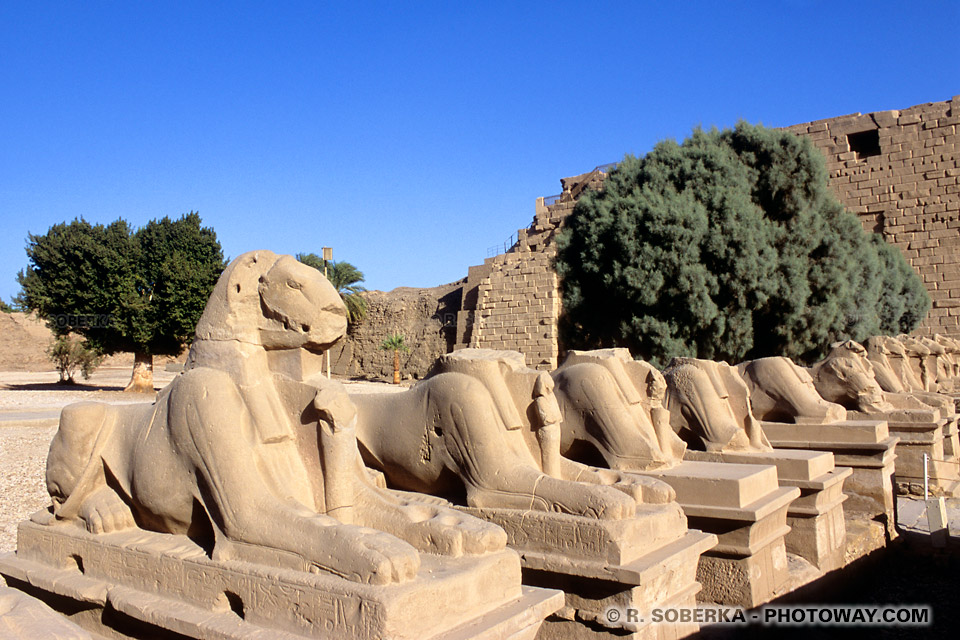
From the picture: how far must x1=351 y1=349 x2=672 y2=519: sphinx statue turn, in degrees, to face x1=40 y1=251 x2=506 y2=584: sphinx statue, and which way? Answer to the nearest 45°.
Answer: approximately 90° to its right

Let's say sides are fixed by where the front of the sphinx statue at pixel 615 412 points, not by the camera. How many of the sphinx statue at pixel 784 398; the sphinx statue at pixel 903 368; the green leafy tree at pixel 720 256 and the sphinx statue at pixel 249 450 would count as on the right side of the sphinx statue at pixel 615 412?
1

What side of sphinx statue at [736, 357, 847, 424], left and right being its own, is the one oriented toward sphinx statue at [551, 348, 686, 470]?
right

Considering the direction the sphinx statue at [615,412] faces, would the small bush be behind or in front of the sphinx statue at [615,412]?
behind

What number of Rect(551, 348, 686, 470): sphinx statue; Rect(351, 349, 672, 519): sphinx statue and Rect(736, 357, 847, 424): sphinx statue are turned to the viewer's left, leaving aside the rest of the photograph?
0

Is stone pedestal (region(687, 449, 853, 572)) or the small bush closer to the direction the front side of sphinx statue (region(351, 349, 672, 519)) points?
the stone pedestal

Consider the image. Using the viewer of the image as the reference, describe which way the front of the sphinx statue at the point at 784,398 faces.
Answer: facing to the right of the viewer

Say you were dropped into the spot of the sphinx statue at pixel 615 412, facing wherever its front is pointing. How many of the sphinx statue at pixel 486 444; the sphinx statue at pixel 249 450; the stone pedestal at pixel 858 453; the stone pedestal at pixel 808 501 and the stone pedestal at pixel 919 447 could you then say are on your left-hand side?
3

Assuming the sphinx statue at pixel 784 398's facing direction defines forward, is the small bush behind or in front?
behind

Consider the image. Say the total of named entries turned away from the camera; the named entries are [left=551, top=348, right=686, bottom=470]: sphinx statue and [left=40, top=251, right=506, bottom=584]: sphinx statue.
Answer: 0

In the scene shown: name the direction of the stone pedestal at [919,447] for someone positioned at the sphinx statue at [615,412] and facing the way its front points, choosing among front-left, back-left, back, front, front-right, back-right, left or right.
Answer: left

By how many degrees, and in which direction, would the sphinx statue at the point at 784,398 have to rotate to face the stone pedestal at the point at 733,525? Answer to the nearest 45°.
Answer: approximately 90° to its right

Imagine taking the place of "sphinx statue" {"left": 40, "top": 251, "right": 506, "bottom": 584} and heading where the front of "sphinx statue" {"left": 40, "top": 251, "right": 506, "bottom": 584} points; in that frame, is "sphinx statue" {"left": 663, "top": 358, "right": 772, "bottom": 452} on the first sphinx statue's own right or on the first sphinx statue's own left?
on the first sphinx statue's own left

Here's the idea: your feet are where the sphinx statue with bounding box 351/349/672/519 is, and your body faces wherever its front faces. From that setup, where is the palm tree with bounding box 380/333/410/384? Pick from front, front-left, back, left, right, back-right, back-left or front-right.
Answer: back-left

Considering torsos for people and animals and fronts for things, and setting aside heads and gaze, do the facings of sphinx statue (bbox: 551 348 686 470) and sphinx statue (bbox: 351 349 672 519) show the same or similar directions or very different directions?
same or similar directions

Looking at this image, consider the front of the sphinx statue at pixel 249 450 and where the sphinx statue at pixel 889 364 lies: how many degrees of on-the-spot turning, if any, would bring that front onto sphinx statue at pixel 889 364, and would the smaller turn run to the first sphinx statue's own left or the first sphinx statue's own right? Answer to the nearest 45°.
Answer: approximately 90° to the first sphinx statue's own left

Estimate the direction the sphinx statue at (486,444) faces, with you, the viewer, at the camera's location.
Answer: facing the viewer and to the right of the viewer

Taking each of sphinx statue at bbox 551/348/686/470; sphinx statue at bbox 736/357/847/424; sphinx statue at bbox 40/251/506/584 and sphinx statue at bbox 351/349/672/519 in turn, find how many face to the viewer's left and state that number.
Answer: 0
